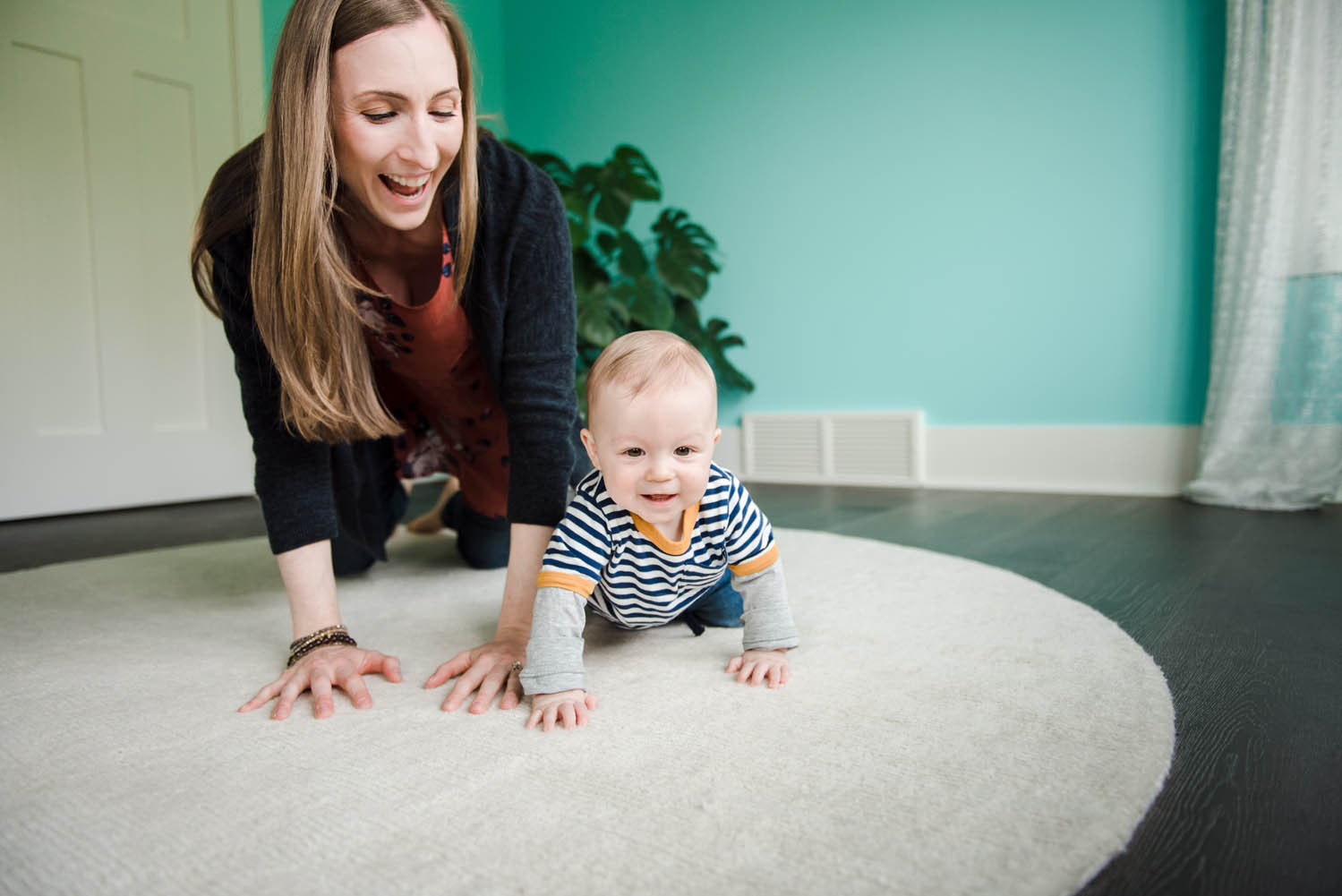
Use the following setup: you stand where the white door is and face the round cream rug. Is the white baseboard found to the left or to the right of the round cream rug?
left

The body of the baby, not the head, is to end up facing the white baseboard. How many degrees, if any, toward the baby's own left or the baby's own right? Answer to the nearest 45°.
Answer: approximately 135° to the baby's own left

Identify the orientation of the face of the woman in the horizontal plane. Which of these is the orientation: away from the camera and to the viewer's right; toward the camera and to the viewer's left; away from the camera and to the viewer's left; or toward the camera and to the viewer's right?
toward the camera and to the viewer's right

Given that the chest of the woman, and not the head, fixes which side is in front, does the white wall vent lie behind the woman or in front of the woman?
behind

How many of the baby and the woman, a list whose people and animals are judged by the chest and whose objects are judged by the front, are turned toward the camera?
2

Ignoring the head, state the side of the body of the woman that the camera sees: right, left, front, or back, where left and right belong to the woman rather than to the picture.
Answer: front

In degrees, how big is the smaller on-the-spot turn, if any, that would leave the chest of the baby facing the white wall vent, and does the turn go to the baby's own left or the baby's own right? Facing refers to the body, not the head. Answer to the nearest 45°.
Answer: approximately 180°

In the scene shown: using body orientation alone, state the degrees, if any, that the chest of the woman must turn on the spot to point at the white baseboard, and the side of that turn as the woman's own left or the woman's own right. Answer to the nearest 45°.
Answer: approximately 135° to the woman's own left

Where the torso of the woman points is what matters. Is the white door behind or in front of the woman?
behind
